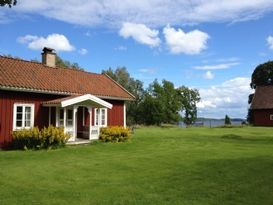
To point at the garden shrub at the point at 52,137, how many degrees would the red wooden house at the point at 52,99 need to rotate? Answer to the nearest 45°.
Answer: approximately 45° to its right

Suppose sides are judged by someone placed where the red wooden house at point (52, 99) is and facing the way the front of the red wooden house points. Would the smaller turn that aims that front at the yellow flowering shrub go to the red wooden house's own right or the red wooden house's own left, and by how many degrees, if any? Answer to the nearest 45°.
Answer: approximately 45° to the red wooden house's own left

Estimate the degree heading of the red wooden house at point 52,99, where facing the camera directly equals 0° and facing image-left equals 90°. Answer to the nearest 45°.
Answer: approximately 315°
